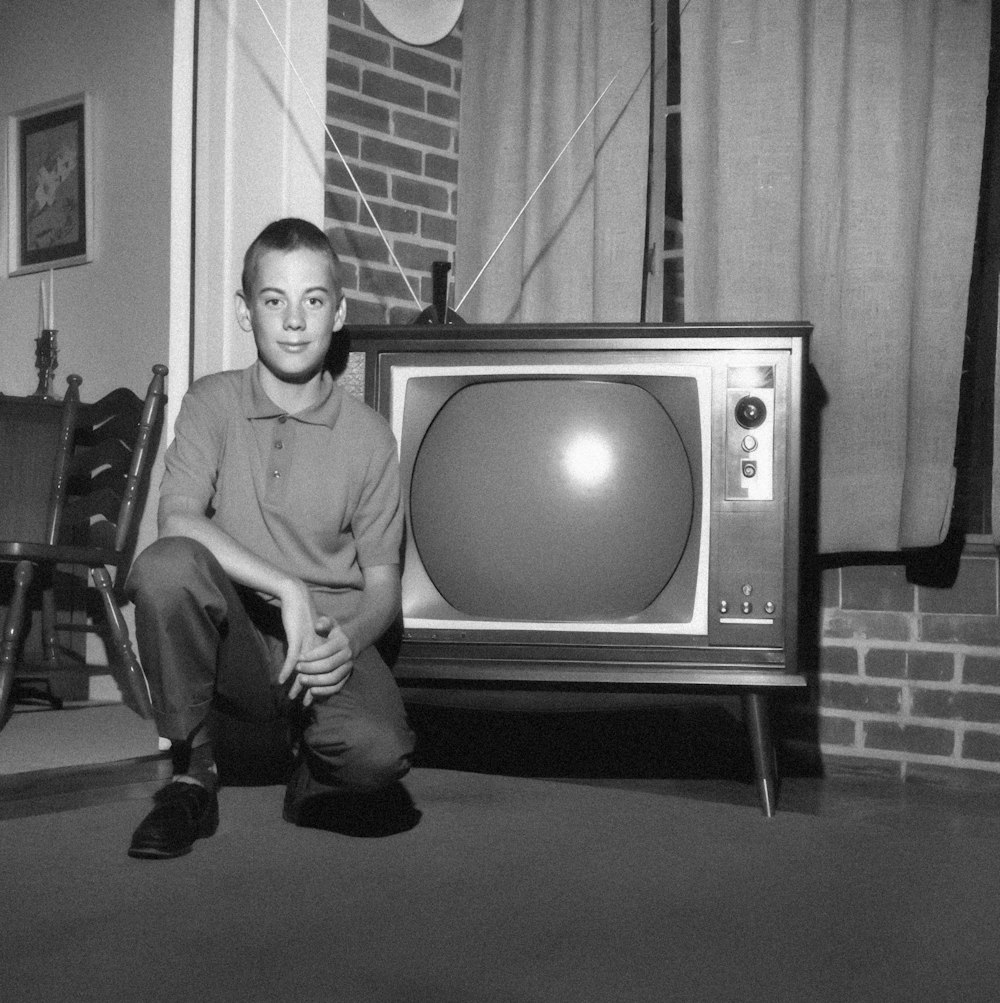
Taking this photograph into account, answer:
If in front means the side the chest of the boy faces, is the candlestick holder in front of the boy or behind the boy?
behind

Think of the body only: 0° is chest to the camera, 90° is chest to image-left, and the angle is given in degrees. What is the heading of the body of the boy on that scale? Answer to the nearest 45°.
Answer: approximately 0°

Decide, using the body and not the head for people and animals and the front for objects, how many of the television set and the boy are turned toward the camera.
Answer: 2

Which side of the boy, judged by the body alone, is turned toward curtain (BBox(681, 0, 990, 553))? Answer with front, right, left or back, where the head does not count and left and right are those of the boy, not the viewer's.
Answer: left

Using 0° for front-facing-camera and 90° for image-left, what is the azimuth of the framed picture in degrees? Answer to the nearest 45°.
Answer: approximately 45°

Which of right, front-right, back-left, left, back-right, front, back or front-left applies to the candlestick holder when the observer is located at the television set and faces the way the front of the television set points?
back-right
